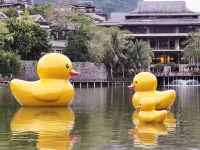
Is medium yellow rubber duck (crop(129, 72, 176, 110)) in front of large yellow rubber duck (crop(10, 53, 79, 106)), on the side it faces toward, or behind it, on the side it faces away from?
in front

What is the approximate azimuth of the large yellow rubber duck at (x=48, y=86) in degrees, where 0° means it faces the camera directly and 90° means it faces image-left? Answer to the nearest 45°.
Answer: approximately 270°

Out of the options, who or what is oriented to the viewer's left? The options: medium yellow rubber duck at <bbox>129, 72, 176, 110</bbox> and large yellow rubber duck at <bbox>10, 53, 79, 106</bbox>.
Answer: the medium yellow rubber duck

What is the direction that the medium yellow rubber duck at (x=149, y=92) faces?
to the viewer's left

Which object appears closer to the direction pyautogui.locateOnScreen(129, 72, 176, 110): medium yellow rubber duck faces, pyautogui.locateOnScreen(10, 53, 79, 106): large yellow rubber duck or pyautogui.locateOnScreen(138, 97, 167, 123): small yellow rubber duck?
the large yellow rubber duck

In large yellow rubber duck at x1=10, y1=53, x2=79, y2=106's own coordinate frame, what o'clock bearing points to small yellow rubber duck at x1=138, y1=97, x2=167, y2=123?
The small yellow rubber duck is roughly at 2 o'clock from the large yellow rubber duck.

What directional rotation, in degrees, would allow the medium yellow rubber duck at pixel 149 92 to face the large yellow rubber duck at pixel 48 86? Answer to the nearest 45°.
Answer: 0° — it already faces it

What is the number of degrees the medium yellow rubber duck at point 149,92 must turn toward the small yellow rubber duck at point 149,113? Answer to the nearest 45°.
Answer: approximately 90° to its left

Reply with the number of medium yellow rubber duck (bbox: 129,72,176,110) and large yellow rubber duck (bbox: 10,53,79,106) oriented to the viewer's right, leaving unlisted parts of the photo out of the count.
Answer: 1

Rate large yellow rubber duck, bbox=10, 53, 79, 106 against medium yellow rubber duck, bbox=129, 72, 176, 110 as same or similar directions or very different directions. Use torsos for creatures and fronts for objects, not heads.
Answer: very different directions
